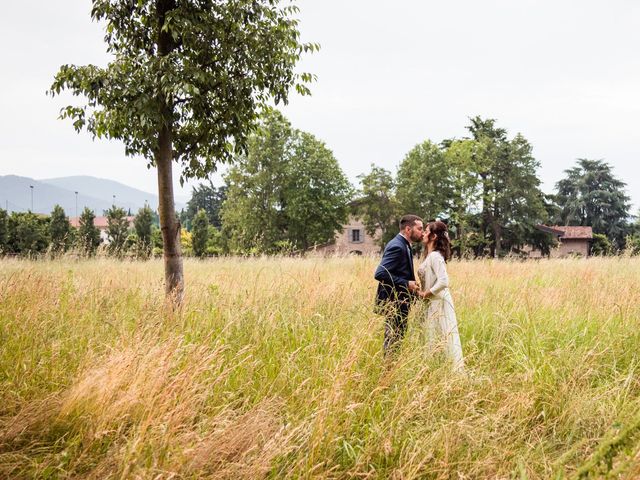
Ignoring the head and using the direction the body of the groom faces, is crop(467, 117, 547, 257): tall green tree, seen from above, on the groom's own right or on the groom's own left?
on the groom's own left

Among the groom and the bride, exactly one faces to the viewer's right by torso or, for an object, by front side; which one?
the groom

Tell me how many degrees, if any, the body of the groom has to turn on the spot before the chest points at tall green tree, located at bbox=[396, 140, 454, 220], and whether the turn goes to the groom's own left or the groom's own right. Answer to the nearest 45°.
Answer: approximately 90° to the groom's own left

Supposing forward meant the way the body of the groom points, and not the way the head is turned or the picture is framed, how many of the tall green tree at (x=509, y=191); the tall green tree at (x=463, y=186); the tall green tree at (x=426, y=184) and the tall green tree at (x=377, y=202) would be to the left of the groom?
4

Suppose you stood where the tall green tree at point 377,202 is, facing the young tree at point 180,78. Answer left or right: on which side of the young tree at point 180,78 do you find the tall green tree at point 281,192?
right

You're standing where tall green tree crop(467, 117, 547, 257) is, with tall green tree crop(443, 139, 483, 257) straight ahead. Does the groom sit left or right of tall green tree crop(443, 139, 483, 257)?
left

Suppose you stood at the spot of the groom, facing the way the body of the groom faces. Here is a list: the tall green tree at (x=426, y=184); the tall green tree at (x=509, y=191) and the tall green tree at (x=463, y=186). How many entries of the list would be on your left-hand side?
3

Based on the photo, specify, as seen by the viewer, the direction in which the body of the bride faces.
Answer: to the viewer's left

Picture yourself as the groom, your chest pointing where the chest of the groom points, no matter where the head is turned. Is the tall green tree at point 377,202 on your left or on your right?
on your left

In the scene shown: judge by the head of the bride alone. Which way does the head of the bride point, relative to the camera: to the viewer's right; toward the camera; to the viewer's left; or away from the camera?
to the viewer's left

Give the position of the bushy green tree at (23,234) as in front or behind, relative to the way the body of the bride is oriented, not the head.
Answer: in front

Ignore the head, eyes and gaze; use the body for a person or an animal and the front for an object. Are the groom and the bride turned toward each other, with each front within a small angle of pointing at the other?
yes

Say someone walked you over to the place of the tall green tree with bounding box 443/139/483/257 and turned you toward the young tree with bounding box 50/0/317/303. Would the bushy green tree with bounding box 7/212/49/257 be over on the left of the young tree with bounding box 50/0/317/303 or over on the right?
right

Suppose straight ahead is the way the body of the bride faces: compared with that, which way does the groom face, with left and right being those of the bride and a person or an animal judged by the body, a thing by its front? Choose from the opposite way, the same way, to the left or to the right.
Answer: the opposite way

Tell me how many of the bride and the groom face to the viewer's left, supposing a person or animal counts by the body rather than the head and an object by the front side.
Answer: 1

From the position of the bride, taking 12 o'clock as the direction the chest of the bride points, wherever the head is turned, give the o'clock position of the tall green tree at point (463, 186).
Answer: The tall green tree is roughly at 3 o'clock from the bride.

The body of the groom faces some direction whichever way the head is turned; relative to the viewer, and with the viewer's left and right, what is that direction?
facing to the right of the viewer

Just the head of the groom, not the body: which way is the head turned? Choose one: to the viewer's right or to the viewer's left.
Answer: to the viewer's right
